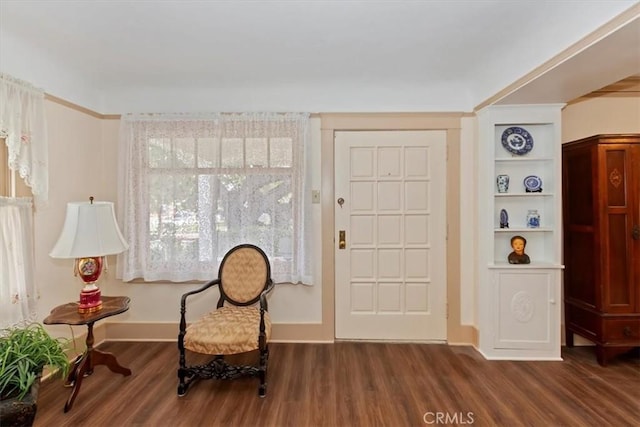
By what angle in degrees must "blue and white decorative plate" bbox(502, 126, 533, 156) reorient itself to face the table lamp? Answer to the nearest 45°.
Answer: approximately 45° to its right

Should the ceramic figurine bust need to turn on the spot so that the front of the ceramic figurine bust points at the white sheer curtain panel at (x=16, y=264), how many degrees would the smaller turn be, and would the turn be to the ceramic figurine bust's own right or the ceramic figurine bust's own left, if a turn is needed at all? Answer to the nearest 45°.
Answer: approximately 45° to the ceramic figurine bust's own right

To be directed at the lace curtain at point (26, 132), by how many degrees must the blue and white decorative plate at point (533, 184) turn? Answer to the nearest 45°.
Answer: approximately 45° to its right

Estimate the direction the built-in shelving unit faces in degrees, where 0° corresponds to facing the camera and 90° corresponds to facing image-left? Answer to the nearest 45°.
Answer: approximately 0°

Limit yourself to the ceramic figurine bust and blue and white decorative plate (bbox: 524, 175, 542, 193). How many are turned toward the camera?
2

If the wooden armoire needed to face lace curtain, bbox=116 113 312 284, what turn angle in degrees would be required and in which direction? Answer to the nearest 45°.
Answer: approximately 90° to its right

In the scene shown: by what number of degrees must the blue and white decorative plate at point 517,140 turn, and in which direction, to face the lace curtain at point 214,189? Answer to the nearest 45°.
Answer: approximately 45° to its right

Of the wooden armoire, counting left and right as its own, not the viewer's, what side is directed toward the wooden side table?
right

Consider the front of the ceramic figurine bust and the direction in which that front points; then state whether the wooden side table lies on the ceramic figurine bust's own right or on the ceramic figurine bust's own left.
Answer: on the ceramic figurine bust's own right

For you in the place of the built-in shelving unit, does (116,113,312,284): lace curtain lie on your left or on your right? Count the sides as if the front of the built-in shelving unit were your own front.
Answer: on your right

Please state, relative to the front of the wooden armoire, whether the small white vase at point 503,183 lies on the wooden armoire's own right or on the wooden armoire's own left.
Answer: on the wooden armoire's own right

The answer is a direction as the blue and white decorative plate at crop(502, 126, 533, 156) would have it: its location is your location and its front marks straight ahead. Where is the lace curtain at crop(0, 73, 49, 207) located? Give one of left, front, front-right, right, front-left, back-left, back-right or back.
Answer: front-right

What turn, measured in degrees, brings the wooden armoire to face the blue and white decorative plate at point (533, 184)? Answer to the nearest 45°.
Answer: approximately 135° to its right
